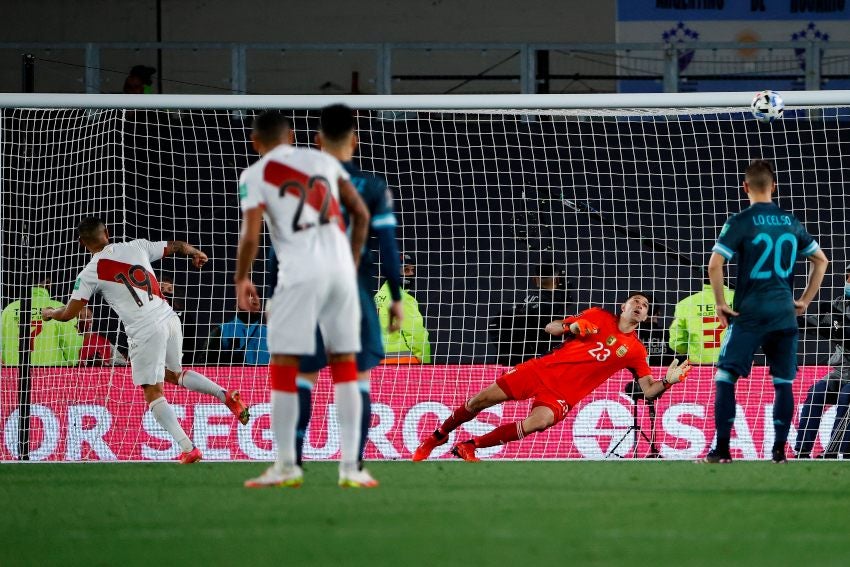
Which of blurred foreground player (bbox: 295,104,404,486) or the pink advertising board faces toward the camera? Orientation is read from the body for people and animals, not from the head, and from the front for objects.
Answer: the pink advertising board

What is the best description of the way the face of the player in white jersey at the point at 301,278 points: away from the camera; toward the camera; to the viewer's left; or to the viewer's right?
away from the camera

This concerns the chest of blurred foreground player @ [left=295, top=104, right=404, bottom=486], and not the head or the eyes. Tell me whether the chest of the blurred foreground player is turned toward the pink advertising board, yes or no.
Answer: yes

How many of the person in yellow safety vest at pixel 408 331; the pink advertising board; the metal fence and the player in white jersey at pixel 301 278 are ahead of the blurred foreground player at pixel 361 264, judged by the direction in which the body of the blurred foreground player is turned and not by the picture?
3

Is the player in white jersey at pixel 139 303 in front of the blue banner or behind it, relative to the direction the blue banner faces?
in front

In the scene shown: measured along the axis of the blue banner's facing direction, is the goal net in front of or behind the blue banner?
in front

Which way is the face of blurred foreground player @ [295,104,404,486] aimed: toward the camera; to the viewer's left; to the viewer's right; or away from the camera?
away from the camera

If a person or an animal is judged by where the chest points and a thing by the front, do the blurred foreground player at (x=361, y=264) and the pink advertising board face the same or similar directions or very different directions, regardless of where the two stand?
very different directions

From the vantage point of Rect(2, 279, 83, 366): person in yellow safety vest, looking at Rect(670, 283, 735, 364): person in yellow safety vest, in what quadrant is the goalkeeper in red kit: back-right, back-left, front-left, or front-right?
front-right

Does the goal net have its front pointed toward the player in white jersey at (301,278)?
yes

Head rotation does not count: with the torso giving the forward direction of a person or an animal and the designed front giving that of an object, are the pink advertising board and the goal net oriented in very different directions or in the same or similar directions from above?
same or similar directions

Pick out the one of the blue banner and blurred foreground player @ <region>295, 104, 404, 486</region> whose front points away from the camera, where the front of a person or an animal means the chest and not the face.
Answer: the blurred foreground player

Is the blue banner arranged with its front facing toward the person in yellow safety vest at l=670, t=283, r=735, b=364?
yes

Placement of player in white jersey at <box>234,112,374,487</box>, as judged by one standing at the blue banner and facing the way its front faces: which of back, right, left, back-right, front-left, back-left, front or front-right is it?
front

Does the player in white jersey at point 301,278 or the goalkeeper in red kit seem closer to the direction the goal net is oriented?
the player in white jersey

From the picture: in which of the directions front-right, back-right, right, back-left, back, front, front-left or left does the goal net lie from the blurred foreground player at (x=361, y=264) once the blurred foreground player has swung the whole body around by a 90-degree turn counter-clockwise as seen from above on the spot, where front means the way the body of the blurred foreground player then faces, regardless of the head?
right

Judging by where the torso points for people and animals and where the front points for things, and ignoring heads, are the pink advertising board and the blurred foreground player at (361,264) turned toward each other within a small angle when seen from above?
yes

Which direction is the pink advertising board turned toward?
toward the camera

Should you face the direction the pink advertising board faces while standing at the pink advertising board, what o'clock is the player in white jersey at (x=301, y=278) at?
The player in white jersey is roughly at 12 o'clock from the pink advertising board.

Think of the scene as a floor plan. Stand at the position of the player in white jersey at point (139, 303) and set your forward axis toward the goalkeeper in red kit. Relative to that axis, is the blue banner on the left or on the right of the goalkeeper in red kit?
left

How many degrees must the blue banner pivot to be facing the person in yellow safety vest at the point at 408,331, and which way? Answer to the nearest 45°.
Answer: approximately 45° to its right

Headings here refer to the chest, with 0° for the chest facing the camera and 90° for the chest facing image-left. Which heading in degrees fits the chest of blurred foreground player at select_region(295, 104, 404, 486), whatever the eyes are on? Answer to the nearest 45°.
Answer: approximately 180°

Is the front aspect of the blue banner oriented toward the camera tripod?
yes
